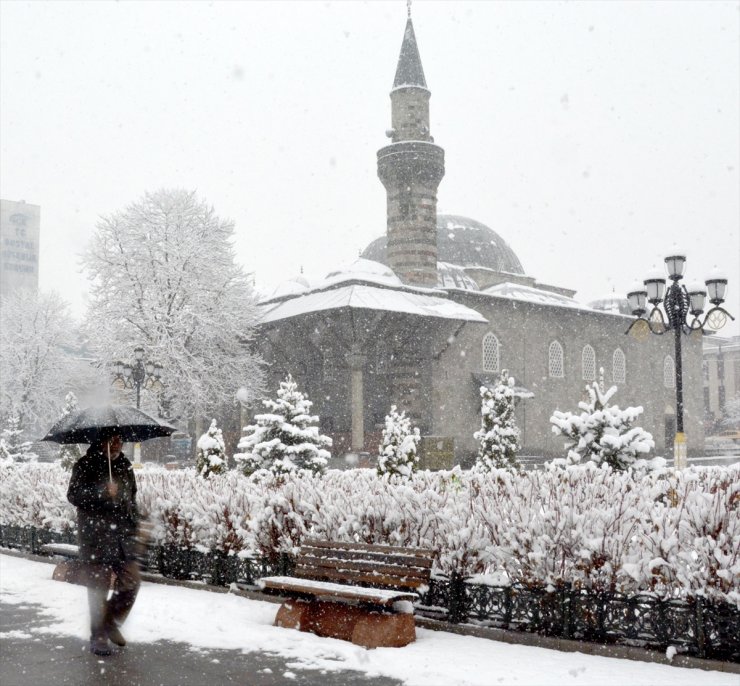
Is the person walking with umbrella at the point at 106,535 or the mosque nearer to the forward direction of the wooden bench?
the person walking with umbrella

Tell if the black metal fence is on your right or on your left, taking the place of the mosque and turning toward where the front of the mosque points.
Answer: on your left

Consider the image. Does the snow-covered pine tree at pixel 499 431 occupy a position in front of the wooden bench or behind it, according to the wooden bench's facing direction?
behind

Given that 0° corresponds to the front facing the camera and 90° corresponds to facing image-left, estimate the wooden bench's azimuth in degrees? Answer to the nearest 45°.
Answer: approximately 45°

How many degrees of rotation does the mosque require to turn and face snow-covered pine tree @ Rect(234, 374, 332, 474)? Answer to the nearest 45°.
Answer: approximately 45° to its left

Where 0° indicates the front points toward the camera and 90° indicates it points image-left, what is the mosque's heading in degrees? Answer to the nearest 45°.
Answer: approximately 45°

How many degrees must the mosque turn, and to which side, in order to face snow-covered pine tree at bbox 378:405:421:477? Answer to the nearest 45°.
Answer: approximately 45° to its left

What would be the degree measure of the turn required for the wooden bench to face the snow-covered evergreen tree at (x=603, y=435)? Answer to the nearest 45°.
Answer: approximately 180°

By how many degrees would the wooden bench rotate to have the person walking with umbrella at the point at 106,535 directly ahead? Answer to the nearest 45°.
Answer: approximately 45° to its right

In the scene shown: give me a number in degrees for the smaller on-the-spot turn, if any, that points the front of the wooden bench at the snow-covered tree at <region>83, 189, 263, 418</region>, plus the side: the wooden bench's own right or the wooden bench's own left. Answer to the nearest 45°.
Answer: approximately 135° to the wooden bench's own right

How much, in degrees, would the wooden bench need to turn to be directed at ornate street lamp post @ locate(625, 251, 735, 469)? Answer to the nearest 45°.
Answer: approximately 180°
